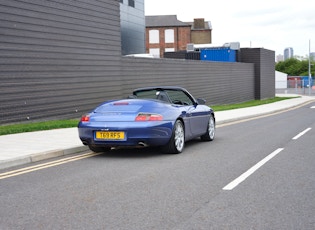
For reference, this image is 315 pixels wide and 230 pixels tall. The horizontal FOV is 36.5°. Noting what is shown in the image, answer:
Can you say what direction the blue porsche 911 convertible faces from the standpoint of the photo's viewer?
facing away from the viewer and to the right of the viewer
